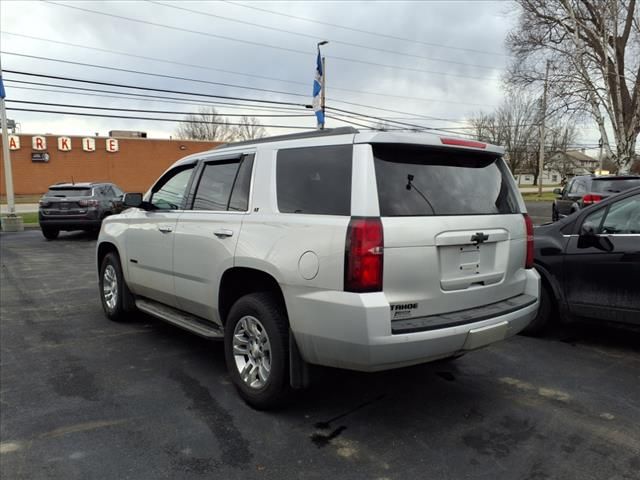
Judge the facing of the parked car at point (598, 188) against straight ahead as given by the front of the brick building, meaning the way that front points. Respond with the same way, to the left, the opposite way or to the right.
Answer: the opposite way

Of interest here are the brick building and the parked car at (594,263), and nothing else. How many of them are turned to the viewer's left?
1

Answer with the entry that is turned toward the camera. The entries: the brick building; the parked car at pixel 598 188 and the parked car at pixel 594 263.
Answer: the brick building

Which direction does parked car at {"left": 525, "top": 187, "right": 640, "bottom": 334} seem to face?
to the viewer's left

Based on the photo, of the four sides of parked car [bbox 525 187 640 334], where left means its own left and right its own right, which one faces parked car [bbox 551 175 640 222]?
right

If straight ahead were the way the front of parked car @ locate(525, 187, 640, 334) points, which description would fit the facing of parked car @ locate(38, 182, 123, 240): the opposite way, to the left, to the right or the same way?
to the right

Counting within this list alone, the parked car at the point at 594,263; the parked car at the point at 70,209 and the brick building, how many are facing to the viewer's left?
1

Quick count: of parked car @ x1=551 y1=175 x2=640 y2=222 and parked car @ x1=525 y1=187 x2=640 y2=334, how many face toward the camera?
0

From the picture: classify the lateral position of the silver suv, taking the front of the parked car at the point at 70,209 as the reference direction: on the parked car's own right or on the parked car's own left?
on the parked car's own right

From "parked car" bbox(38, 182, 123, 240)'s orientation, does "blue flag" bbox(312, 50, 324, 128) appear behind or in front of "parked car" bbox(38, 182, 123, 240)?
in front
